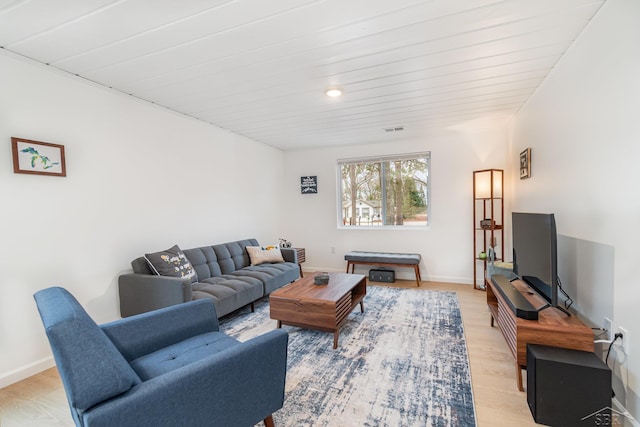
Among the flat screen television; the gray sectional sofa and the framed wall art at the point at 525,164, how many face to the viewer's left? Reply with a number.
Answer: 2

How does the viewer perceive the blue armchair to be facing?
facing away from the viewer and to the right of the viewer

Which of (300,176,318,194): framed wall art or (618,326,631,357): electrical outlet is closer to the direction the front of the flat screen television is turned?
the framed wall art

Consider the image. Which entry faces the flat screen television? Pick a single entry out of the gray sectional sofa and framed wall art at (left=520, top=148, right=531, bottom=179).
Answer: the gray sectional sofa

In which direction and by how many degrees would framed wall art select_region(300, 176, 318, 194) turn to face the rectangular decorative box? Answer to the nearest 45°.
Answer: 0° — it already faces it

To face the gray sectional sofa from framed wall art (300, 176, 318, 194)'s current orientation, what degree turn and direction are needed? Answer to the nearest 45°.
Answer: approximately 45° to its right

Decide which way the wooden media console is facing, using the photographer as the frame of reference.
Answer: facing to the left of the viewer

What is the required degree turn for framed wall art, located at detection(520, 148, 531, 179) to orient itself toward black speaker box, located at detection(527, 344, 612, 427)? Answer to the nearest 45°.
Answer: approximately 90° to its left

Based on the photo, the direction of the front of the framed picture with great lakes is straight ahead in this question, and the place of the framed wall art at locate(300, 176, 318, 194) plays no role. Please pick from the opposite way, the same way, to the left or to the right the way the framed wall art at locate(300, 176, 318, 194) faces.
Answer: to the right

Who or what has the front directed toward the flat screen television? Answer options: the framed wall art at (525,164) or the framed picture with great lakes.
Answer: the framed picture with great lakes

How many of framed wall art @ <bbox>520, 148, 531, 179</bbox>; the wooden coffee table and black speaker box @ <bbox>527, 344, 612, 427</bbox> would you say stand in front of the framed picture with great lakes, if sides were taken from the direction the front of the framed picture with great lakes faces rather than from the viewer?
3

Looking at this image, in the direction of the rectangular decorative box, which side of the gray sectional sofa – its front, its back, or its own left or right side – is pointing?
front

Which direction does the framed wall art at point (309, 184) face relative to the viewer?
toward the camera

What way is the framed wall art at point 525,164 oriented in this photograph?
to the viewer's left

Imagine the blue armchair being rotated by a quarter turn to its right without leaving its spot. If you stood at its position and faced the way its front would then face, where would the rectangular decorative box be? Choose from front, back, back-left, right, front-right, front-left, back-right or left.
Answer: left
